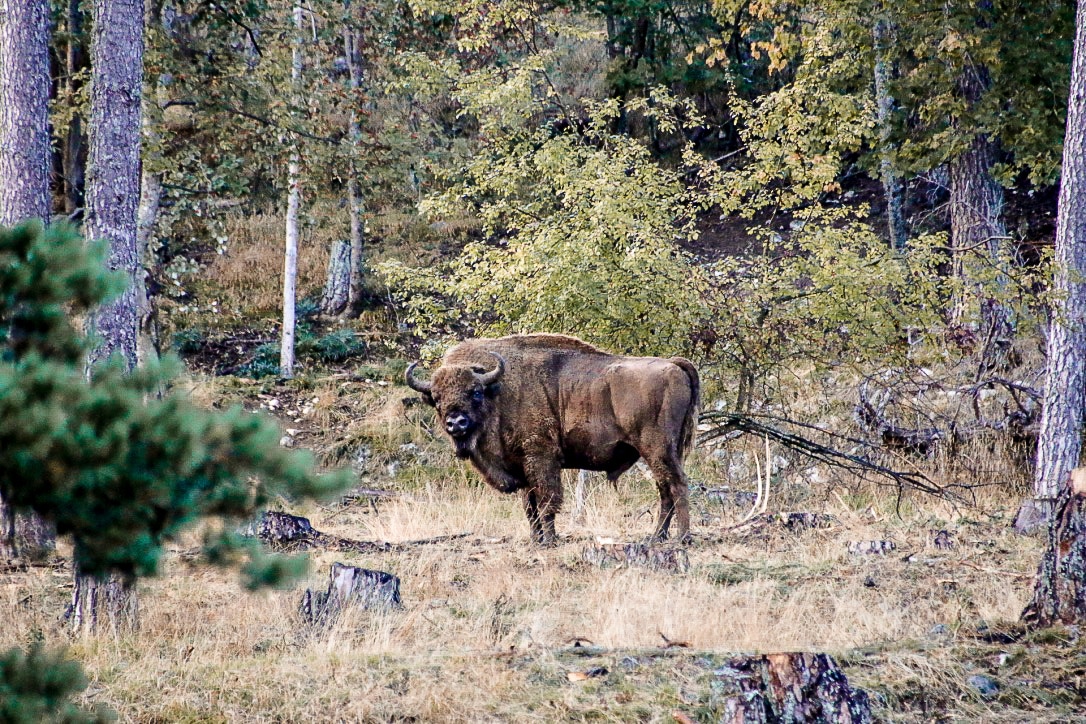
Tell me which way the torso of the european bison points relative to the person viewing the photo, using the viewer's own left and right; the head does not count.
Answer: facing to the left of the viewer

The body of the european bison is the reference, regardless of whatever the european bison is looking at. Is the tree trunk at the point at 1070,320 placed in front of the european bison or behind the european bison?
behind

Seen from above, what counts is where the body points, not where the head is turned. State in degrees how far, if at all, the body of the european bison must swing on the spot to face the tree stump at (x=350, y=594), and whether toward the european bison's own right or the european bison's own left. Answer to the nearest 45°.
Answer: approximately 90° to the european bison's own left

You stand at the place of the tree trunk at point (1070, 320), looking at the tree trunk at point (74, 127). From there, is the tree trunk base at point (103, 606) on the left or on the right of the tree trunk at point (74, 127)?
left

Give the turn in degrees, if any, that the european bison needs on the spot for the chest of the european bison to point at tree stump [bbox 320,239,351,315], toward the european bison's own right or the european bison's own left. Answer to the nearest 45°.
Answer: approximately 90° to the european bison's own right

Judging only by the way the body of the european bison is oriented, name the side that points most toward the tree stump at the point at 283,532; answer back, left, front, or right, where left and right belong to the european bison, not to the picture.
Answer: front

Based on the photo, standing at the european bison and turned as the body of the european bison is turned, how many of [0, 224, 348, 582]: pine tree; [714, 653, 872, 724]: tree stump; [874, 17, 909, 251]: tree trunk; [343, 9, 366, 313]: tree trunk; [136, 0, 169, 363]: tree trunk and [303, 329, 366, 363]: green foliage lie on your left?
2

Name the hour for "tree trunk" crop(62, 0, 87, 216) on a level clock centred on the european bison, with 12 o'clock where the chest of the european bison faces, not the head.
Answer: The tree trunk is roughly at 1 o'clock from the european bison.

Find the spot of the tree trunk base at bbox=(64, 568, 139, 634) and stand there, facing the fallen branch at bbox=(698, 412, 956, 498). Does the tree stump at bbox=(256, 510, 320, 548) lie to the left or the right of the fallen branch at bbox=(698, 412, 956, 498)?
left

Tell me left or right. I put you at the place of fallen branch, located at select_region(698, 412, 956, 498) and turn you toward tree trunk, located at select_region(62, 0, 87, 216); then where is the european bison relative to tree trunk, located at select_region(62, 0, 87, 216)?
left

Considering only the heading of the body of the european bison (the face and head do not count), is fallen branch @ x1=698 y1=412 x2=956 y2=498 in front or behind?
behind

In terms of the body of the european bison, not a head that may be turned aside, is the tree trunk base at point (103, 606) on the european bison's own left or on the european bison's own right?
on the european bison's own left

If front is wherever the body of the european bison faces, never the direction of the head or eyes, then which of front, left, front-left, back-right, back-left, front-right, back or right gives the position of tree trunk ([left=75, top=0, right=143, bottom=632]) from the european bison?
front-left

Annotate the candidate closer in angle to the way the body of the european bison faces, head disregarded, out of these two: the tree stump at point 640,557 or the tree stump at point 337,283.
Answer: the tree stump at point 337,283

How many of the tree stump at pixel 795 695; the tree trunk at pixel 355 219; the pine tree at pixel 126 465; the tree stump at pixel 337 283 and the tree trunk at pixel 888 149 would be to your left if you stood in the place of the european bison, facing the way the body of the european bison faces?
2

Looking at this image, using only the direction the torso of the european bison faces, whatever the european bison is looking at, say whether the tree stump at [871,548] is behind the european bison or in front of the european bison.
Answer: behind
